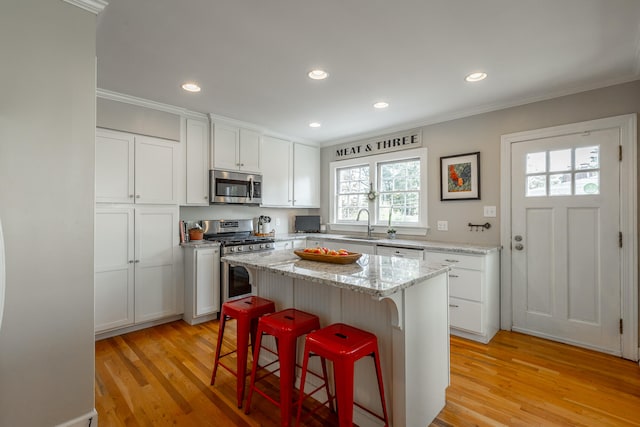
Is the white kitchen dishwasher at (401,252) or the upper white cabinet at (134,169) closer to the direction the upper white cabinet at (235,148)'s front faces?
the white kitchen dishwasher

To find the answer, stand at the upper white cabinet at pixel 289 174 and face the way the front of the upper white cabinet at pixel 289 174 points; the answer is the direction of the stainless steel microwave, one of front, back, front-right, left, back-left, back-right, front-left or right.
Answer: right

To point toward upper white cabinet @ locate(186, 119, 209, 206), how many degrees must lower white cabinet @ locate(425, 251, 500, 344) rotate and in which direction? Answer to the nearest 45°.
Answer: approximately 45° to its right

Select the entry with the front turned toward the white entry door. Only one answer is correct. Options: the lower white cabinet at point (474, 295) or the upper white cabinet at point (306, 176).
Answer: the upper white cabinet

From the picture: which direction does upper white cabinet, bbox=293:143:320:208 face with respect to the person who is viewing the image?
facing the viewer and to the right of the viewer

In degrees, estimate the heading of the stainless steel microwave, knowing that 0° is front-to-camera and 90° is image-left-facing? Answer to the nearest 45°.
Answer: approximately 315°

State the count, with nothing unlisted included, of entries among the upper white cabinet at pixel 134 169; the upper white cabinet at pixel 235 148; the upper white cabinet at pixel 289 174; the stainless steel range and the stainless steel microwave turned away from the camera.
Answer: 0

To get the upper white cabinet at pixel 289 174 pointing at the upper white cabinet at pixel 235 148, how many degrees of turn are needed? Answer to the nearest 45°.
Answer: approximately 90° to its right

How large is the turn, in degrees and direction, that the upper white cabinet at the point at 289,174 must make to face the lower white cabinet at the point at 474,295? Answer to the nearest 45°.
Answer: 0° — it already faces it

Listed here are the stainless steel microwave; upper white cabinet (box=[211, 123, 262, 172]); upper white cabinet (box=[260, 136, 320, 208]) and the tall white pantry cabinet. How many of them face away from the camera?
0

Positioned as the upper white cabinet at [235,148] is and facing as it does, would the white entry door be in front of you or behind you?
in front
